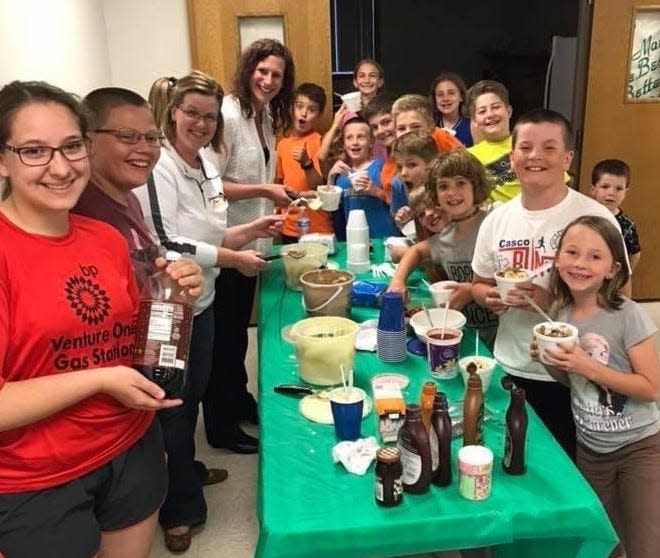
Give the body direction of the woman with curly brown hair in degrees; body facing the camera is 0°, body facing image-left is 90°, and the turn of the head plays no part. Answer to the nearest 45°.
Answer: approximately 315°

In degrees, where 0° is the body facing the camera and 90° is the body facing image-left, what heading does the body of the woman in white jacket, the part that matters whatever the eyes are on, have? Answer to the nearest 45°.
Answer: approximately 315°

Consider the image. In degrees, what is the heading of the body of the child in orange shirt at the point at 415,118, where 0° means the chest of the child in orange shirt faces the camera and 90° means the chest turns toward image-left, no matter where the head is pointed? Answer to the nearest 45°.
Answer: approximately 45°

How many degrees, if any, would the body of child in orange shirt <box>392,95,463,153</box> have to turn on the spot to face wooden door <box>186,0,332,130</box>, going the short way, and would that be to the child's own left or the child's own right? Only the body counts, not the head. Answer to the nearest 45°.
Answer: approximately 90° to the child's own right

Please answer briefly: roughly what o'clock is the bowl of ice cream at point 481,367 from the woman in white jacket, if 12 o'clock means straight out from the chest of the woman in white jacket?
The bowl of ice cream is roughly at 12 o'clock from the woman in white jacket.
